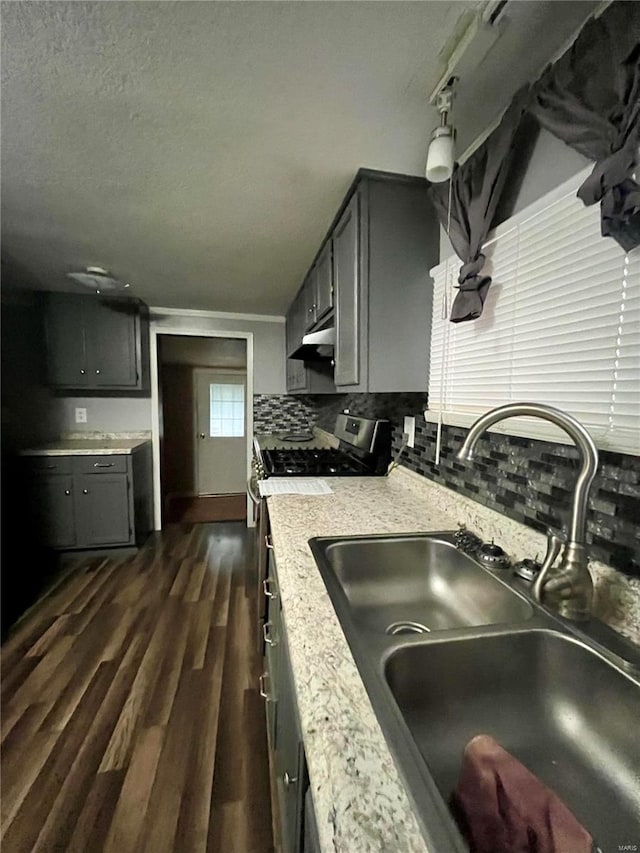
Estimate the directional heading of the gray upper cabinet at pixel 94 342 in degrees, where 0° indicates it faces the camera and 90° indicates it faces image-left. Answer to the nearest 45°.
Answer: approximately 0°

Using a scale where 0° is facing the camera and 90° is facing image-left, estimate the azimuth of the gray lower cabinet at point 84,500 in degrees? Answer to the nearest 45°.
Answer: approximately 0°

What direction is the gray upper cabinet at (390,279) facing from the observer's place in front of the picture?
facing to the left of the viewer

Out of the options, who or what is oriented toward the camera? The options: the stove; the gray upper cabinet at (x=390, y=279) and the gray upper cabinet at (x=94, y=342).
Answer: the gray upper cabinet at (x=94, y=342)

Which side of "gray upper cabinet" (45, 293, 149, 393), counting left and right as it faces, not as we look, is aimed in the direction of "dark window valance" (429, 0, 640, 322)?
front

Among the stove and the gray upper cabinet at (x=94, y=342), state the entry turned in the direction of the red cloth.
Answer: the gray upper cabinet

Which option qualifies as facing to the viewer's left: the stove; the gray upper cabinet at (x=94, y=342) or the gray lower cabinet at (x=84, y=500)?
the stove

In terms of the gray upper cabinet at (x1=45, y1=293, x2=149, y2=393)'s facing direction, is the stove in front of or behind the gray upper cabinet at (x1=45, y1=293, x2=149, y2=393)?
in front

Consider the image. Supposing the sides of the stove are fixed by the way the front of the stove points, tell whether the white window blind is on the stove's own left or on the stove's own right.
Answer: on the stove's own left

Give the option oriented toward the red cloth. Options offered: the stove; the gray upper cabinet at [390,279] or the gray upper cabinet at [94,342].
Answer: the gray upper cabinet at [94,342]

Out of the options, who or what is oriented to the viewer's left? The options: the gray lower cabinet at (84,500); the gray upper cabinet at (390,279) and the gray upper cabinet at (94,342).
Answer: the gray upper cabinet at (390,279)

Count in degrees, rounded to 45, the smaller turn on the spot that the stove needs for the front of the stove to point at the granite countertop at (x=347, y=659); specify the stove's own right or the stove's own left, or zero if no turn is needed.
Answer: approximately 90° to the stove's own left

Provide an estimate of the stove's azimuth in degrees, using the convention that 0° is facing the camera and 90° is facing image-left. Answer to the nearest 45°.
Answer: approximately 90°

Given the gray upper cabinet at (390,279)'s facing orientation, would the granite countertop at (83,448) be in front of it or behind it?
in front
